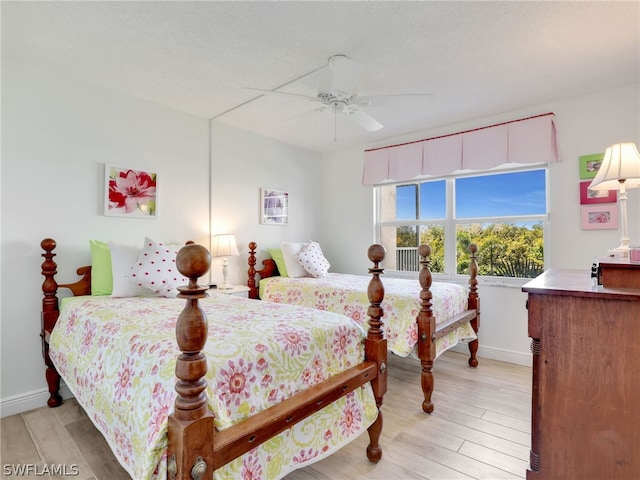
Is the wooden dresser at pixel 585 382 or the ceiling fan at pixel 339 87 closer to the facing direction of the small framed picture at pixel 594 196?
the wooden dresser

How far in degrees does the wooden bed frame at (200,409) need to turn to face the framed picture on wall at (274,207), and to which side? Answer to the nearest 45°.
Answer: approximately 135° to its left

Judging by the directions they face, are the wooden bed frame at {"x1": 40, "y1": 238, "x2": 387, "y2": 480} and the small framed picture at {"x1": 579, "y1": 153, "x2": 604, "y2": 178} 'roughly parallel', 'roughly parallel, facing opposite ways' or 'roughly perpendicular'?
roughly perpendicular

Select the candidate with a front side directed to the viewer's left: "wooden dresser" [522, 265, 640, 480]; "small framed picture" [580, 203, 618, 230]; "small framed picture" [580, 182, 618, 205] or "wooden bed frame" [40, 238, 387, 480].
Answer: the wooden dresser

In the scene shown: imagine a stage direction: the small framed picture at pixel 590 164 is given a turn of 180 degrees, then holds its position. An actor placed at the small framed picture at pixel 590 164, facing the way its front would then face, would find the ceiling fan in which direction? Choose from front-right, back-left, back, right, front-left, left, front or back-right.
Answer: back-left

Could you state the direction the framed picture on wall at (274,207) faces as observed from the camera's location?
facing the viewer and to the right of the viewer

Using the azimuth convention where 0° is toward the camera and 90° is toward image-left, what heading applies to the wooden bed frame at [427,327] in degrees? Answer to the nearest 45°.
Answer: approximately 315°

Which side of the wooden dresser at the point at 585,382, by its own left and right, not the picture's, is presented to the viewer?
left

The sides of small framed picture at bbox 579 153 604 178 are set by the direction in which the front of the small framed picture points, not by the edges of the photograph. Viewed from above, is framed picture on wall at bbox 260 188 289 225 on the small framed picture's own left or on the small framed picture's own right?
on the small framed picture's own right

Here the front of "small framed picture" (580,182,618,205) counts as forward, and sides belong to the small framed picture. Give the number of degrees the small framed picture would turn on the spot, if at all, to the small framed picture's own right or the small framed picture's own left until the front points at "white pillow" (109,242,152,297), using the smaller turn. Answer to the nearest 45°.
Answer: approximately 45° to the small framed picture's own right

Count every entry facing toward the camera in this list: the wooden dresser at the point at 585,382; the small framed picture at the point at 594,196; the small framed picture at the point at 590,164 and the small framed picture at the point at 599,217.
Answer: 3

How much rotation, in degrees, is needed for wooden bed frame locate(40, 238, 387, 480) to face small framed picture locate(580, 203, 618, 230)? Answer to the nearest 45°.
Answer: approximately 45° to its left

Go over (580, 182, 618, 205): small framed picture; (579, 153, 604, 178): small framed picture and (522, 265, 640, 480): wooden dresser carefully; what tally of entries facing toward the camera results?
2
